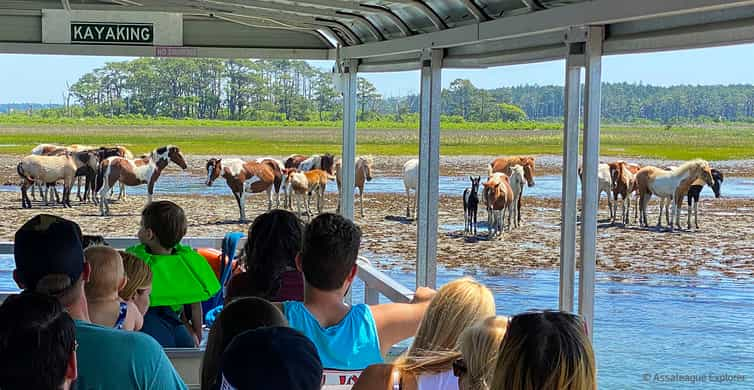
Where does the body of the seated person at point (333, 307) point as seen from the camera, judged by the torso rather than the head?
away from the camera

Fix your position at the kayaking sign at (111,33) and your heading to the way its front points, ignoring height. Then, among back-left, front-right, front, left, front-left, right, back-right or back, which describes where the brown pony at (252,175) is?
back

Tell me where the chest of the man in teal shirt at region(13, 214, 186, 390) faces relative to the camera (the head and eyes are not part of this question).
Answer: away from the camera

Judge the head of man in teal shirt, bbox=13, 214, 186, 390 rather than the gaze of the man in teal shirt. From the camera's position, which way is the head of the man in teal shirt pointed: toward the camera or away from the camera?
away from the camera

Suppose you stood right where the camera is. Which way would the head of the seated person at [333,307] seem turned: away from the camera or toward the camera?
away from the camera

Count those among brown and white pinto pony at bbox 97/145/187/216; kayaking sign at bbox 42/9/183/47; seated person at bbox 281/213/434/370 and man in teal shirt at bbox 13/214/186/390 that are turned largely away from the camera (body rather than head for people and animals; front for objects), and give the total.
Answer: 2

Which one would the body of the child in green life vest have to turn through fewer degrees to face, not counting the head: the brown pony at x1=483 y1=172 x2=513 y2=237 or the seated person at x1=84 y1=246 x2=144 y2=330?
the brown pony

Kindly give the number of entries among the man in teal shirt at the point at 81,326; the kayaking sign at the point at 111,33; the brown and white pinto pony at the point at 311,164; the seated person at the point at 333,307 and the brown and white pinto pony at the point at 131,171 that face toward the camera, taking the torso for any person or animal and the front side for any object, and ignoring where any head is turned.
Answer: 1

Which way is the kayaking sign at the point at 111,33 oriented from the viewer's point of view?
toward the camera

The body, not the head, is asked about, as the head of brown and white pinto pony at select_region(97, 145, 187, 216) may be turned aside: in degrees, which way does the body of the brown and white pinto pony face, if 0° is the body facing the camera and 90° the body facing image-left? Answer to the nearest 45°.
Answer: approximately 270°

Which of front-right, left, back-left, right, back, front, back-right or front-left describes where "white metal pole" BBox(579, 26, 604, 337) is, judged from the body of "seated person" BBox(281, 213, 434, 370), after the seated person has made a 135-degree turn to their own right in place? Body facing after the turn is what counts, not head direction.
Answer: left

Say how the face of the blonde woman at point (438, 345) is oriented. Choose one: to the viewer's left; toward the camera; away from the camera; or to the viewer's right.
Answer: away from the camera

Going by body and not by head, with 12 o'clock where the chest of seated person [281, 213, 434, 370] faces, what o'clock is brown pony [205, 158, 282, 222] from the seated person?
The brown pony is roughly at 12 o'clock from the seated person.

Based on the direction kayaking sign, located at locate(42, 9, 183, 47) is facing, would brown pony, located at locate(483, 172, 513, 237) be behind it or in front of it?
behind

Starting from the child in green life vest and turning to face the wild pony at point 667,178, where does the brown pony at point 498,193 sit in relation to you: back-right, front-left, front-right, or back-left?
front-left
